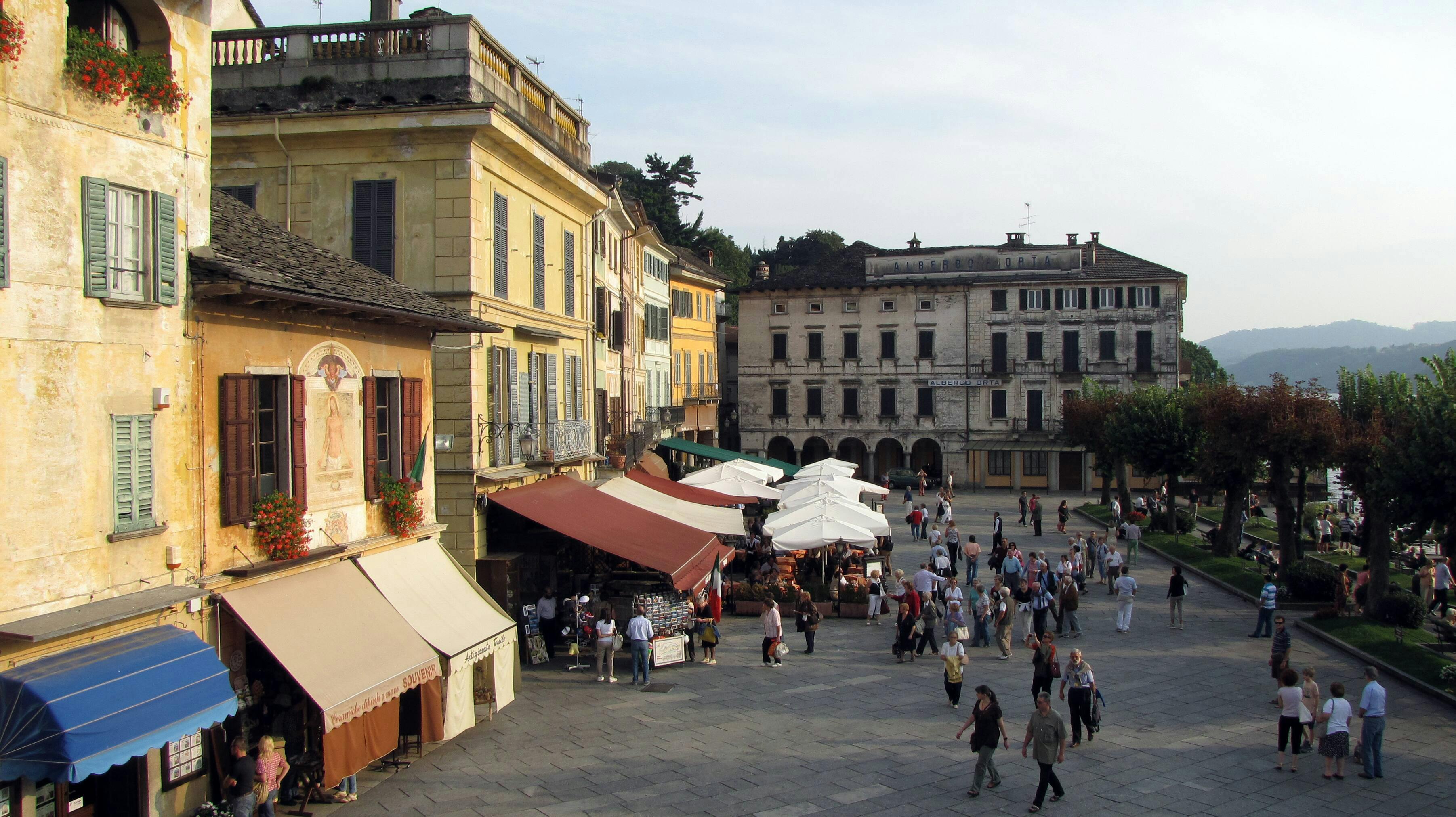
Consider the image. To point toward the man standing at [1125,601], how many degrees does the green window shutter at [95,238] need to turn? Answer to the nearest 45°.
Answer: approximately 45° to its left

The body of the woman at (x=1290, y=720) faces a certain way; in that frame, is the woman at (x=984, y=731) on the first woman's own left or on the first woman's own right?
on the first woman's own left

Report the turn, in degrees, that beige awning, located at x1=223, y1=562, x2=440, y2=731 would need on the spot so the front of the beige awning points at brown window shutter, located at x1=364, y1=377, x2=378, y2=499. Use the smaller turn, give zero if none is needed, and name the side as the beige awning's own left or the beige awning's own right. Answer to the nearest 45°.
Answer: approximately 135° to the beige awning's own left

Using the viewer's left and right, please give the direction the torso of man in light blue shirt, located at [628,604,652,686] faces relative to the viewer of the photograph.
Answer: facing away from the viewer

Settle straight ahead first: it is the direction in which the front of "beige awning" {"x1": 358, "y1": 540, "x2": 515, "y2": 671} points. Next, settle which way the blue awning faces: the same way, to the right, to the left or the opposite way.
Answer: the same way

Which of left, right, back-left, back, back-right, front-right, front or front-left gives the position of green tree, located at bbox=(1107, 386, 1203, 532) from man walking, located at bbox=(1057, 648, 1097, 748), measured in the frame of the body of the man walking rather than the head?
back

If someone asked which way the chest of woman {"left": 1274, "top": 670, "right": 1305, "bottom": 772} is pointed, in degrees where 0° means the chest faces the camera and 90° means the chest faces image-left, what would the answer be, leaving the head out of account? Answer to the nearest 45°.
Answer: approximately 180°

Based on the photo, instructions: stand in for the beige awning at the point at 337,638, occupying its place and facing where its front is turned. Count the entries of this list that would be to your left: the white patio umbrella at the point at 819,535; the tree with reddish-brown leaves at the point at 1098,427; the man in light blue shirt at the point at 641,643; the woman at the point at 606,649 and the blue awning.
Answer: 4

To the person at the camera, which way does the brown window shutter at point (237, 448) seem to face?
facing the viewer and to the right of the viewer

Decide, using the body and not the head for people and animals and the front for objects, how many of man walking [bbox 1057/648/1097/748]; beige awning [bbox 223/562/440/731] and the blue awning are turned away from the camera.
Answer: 0

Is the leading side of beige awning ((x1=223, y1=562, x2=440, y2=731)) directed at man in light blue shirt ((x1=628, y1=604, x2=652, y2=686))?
no

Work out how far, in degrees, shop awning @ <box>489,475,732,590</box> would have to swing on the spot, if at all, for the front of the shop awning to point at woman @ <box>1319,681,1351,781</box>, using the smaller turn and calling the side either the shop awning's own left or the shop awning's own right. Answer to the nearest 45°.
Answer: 0° — it already faces them

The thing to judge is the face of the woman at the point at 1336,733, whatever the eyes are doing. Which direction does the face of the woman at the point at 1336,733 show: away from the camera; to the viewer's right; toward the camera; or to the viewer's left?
away from the camera

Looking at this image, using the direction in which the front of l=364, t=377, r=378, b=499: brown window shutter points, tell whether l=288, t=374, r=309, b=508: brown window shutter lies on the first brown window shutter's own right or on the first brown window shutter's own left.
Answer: on the first brown window shutter's own right

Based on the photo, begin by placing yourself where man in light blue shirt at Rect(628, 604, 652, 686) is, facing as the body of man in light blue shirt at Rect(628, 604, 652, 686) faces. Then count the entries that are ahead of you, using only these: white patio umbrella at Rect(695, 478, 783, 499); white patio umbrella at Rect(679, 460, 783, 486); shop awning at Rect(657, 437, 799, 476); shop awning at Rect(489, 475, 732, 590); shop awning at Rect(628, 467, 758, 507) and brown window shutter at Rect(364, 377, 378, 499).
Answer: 5
